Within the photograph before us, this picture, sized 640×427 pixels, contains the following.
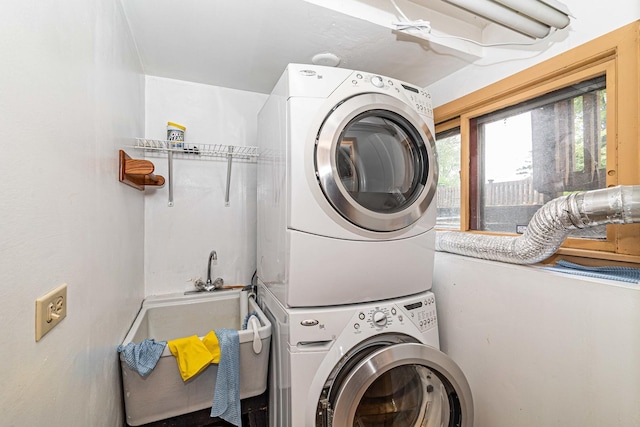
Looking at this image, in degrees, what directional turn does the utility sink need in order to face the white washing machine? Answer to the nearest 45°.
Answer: approximately 45° to its left

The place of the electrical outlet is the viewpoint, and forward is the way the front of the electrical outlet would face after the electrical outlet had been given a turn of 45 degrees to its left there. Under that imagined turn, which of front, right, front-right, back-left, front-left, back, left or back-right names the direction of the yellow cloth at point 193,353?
front-left

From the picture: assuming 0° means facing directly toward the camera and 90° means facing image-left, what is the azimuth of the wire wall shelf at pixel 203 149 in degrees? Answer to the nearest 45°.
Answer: approximately 0°

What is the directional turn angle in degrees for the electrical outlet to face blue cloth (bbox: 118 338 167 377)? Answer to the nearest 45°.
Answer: approximately 90° to its left

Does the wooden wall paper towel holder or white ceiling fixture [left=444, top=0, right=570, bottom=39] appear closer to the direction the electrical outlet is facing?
the white ceiling fixture

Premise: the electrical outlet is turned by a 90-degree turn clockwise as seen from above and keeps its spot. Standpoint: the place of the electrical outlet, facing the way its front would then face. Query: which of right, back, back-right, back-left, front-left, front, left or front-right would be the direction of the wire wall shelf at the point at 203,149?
back

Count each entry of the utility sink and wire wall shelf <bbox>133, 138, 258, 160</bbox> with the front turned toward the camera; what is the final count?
2
